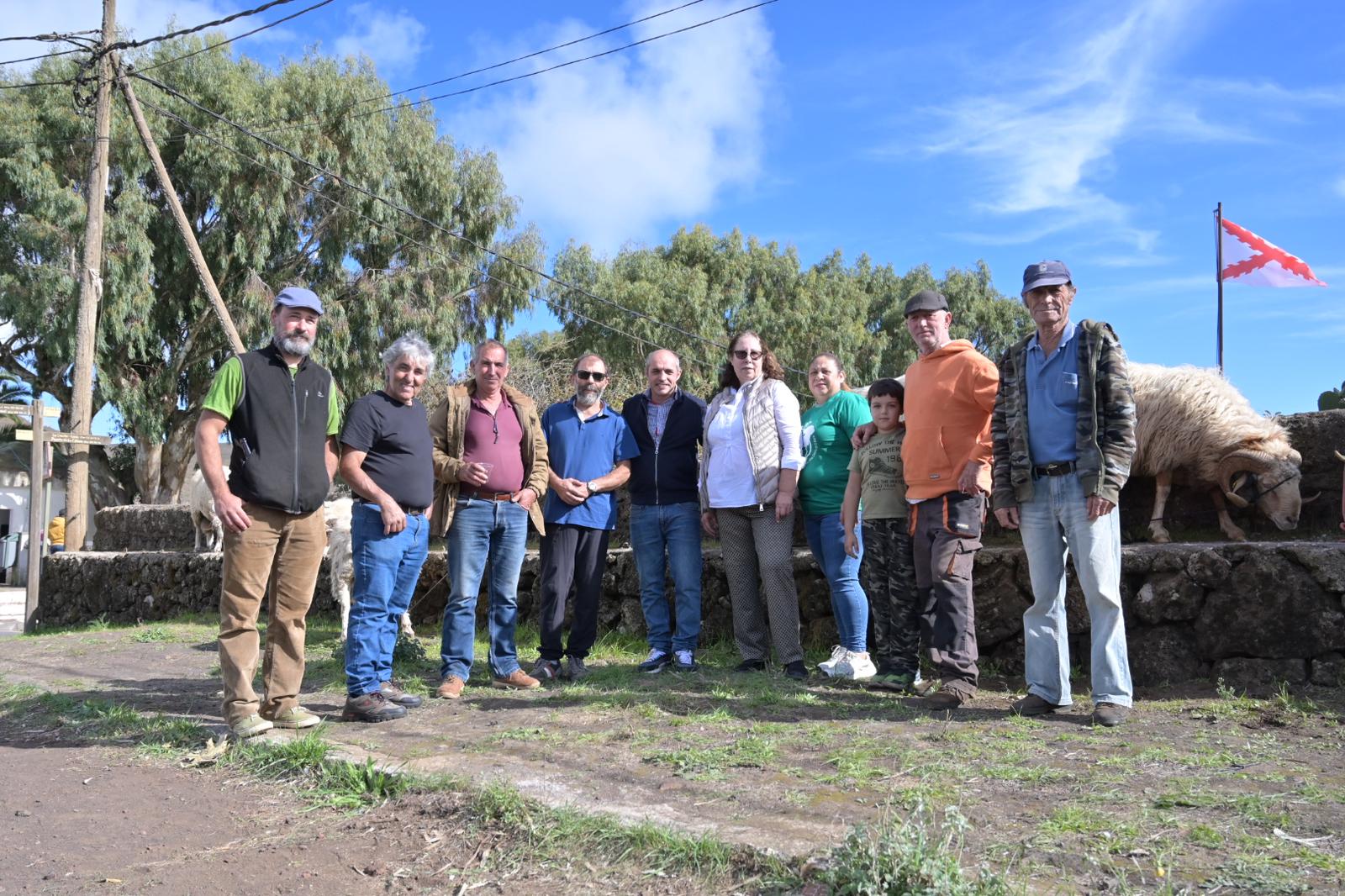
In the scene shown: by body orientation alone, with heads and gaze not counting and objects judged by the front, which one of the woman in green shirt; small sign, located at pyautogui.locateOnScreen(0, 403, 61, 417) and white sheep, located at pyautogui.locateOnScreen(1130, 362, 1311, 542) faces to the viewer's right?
the white sheep

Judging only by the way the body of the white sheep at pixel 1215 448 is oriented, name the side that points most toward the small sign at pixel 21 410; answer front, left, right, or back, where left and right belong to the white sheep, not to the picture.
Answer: back

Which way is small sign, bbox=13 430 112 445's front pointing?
toward the camera

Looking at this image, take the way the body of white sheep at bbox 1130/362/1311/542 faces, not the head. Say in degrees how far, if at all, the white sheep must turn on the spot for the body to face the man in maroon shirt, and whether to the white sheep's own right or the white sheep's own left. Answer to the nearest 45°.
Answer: approximately 135° to the white sheep's own right

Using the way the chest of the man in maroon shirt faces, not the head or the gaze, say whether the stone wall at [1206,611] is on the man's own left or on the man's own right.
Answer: on the man's own left

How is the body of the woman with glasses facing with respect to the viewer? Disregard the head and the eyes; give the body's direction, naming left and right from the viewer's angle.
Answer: facing the viewer and to the left of the viewer

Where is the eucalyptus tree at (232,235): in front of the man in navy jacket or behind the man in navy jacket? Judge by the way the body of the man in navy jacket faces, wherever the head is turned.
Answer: behind

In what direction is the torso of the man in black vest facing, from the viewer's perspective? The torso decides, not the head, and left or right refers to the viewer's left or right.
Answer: facing the viewer and to the right of the viewer
